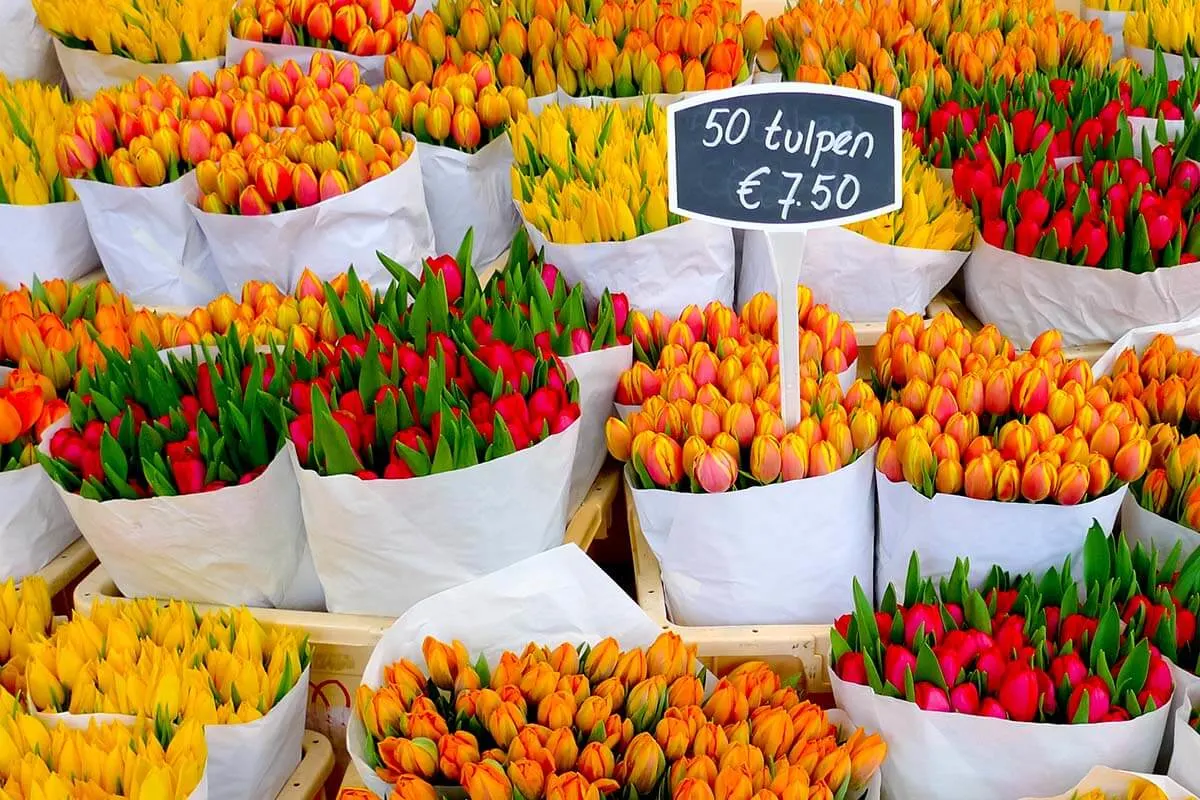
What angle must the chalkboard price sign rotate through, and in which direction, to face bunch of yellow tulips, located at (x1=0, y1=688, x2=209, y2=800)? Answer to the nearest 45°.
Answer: approximately 45° to its right

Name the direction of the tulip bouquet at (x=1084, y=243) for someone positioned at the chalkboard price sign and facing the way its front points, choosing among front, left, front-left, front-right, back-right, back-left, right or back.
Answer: back-left

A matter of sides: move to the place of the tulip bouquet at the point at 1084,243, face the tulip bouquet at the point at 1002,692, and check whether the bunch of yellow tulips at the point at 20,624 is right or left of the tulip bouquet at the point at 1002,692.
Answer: right

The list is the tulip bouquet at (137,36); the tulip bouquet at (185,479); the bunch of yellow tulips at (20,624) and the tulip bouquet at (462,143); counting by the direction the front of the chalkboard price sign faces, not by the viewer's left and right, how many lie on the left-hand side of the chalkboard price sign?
0

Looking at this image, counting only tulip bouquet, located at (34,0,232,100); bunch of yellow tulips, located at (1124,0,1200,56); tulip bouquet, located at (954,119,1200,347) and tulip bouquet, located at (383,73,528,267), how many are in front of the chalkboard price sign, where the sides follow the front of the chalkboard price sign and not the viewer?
0

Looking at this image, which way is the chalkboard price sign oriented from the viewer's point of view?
toward the camera

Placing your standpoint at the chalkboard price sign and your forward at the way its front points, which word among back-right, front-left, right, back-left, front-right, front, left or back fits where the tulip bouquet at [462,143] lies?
back-right

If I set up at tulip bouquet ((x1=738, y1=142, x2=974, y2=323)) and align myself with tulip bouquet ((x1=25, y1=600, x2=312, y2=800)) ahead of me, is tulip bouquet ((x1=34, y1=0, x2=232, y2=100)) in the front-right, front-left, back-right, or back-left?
front-right

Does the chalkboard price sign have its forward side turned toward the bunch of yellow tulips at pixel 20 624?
no

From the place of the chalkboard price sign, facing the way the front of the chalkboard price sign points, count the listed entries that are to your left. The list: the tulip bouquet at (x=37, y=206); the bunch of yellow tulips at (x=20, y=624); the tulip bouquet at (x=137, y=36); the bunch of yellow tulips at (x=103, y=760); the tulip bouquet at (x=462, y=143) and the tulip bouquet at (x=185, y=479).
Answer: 0

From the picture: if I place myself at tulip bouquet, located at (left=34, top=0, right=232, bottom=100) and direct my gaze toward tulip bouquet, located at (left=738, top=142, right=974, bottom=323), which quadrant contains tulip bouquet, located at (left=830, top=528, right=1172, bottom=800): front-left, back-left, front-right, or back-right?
front-right

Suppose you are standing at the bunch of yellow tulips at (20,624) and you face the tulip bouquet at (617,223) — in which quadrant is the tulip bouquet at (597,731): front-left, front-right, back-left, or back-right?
front-right
